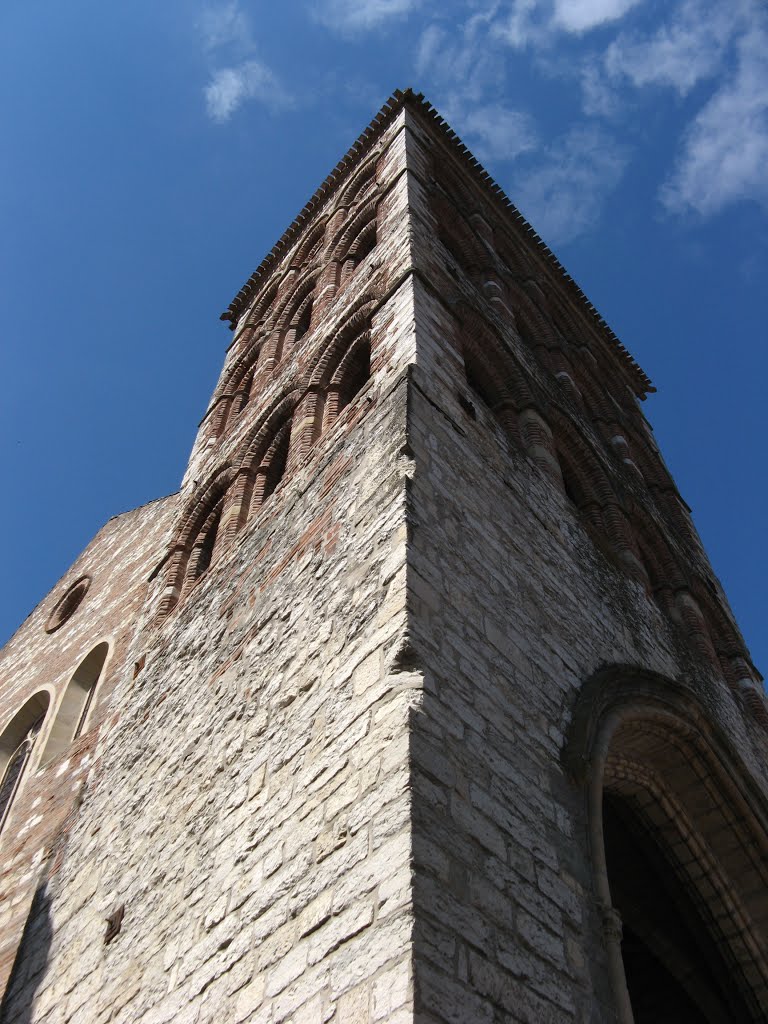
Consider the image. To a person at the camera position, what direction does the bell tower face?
facing the viewer and to the right of the viewer
